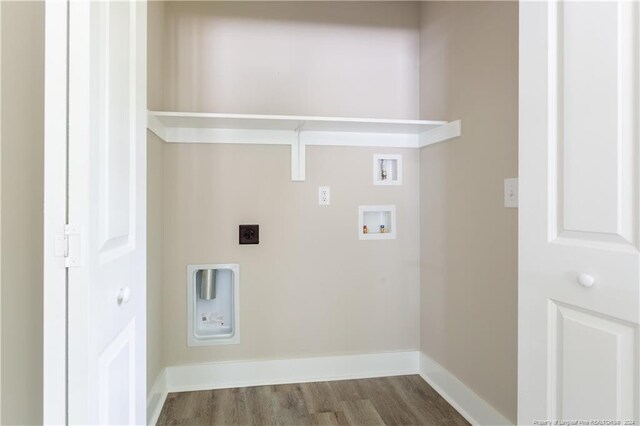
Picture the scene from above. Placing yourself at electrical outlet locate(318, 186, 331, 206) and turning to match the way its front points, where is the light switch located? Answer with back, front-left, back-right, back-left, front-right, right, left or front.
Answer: front-left

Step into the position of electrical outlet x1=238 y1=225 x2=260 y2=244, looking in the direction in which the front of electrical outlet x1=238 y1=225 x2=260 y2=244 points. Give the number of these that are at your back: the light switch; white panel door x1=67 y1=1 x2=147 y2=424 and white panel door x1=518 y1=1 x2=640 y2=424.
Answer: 0

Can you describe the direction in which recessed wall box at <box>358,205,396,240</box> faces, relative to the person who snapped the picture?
facing the viewer

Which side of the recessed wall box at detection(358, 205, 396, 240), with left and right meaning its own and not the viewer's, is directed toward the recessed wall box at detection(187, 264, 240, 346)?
right

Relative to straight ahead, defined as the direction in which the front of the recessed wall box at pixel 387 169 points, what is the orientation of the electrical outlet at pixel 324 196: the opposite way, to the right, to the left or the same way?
the same way

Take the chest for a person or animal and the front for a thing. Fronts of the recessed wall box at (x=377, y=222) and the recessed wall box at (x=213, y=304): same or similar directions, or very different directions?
same or similar directions

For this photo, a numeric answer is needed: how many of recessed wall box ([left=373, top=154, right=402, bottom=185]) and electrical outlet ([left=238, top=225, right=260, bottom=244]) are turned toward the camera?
2

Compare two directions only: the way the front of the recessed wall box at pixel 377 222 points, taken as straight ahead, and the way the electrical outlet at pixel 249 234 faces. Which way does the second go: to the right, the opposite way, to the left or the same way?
the same way

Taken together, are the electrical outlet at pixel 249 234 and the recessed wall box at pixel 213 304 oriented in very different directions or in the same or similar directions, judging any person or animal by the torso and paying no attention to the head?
same or similar directions

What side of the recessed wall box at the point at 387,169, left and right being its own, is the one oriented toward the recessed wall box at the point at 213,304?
right

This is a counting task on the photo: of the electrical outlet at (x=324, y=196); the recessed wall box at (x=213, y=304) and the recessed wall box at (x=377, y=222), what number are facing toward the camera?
3

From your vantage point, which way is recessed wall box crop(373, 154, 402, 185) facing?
toward the camera

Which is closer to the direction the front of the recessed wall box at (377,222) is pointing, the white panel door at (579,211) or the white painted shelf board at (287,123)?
the white panel door
